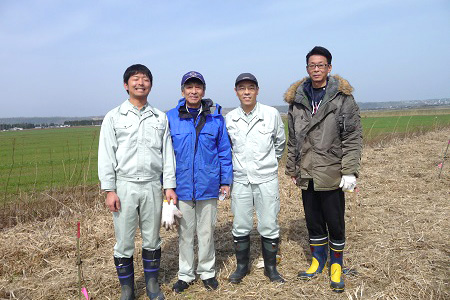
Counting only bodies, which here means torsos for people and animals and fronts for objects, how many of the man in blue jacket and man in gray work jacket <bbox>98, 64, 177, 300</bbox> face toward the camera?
2

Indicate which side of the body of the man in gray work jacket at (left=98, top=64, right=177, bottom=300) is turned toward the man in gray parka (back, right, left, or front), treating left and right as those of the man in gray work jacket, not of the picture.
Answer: left

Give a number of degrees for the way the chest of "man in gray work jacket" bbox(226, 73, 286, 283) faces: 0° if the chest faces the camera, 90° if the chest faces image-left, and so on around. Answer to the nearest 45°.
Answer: approximately 0°

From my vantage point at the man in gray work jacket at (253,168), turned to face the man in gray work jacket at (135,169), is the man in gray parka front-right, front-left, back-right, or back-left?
back-left

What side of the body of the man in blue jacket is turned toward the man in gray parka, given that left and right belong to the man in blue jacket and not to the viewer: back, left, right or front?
left
